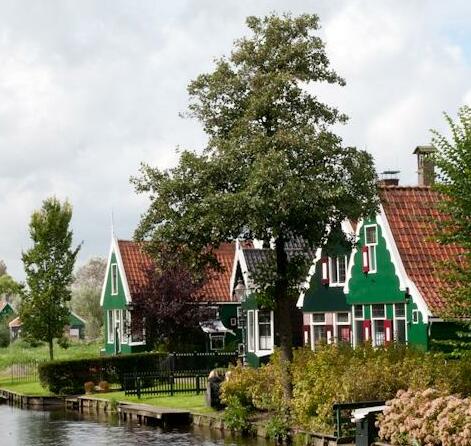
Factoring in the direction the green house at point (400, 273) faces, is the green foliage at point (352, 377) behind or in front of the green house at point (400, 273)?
in front

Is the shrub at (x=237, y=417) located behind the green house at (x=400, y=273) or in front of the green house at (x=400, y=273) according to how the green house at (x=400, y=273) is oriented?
in front

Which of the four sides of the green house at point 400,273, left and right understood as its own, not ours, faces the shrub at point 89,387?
front

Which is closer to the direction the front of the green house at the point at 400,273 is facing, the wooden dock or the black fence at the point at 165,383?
the wooden dock

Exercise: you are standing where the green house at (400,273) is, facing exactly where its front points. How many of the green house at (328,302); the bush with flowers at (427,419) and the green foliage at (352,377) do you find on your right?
1

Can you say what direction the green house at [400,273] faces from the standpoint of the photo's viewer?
facing the viewer and to the left of the viewer

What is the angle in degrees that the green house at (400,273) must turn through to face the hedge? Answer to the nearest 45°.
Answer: approximately 90° to its right

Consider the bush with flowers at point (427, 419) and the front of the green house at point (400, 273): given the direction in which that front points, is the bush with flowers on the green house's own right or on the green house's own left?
on the green house's own left

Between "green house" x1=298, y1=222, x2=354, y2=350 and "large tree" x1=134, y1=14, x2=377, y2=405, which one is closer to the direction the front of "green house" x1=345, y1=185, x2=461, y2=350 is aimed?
the large tree

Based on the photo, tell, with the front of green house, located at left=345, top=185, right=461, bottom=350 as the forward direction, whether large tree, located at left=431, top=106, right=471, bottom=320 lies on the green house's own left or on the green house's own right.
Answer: on the green house's own left

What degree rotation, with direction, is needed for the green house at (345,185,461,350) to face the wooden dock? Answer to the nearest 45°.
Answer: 0° — it already faces it
